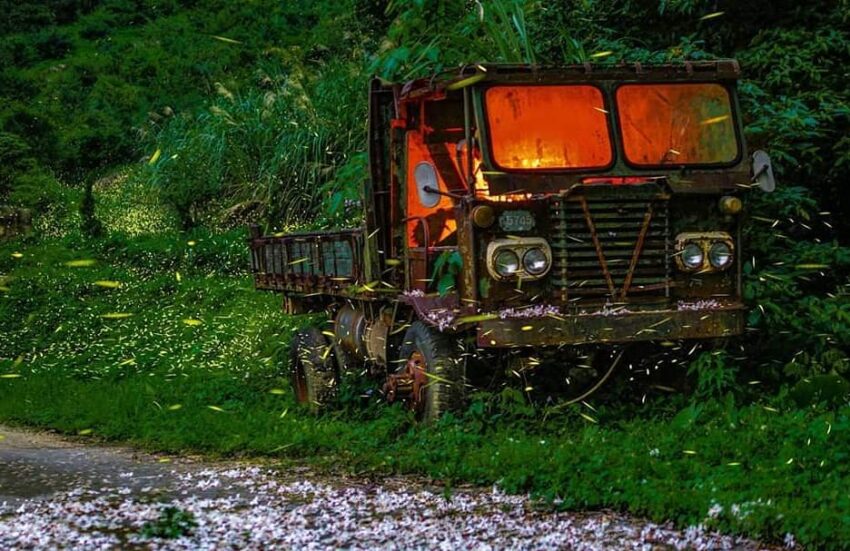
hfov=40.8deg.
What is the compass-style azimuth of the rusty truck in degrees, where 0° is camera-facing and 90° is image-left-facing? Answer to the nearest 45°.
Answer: approximately 315°

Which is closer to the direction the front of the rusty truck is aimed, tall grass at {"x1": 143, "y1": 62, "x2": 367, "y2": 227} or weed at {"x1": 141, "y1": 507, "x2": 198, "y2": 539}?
the weed

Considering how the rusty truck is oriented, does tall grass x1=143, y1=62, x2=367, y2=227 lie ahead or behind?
behind

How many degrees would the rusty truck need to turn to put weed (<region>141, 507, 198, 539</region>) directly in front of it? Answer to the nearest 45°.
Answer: approximately 90° to its right
